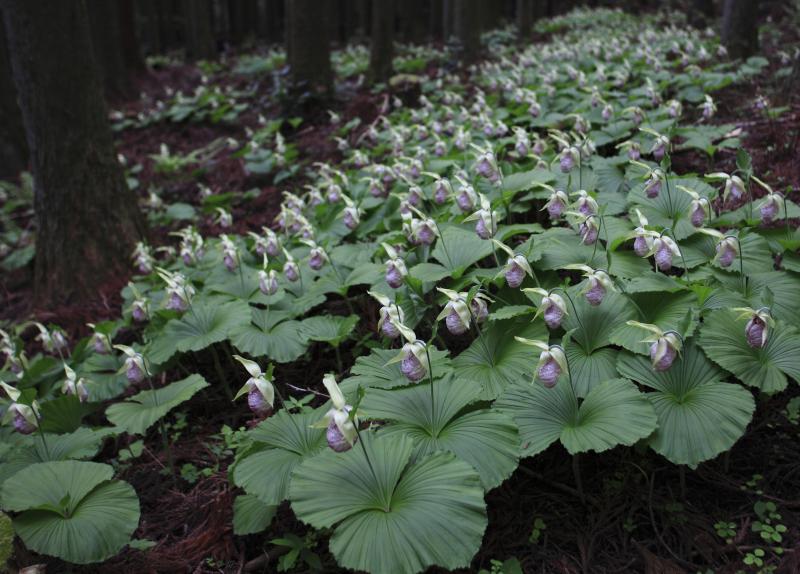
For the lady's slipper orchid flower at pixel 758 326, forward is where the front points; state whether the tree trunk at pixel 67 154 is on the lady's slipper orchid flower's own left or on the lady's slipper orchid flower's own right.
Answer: on the lady's slipper orchid flower's own right

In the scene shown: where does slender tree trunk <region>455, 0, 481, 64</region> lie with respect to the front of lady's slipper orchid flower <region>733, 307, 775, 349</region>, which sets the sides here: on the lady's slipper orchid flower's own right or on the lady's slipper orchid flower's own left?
on the lady's slipper orchid flower's own right

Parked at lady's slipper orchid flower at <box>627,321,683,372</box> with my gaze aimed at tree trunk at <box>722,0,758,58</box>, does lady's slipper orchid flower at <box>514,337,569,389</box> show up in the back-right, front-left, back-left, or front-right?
back-left

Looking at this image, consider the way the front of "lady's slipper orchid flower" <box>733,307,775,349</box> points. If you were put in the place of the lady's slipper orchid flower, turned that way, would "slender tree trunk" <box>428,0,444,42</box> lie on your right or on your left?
on your right

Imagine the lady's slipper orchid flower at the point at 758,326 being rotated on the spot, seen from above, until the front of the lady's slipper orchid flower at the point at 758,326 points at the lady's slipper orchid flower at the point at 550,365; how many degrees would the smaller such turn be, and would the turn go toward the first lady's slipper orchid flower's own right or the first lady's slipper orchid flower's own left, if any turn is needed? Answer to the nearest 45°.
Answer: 0° — it already faces it

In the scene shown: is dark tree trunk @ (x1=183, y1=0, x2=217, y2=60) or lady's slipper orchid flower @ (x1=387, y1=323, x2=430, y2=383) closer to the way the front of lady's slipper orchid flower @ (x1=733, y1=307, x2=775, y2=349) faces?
the lady's slipper orchid flower

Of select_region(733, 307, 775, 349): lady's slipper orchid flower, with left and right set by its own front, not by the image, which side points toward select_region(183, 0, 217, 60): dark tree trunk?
right

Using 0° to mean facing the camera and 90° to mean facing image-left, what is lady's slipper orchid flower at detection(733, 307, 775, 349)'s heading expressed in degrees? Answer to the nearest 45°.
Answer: approximately 45°

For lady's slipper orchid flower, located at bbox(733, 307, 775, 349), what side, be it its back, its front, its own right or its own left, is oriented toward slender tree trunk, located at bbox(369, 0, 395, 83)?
right

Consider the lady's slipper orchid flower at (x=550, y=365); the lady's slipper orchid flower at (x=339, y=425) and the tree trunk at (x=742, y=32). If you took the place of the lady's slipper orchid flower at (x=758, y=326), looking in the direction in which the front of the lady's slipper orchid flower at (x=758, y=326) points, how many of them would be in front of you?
2
